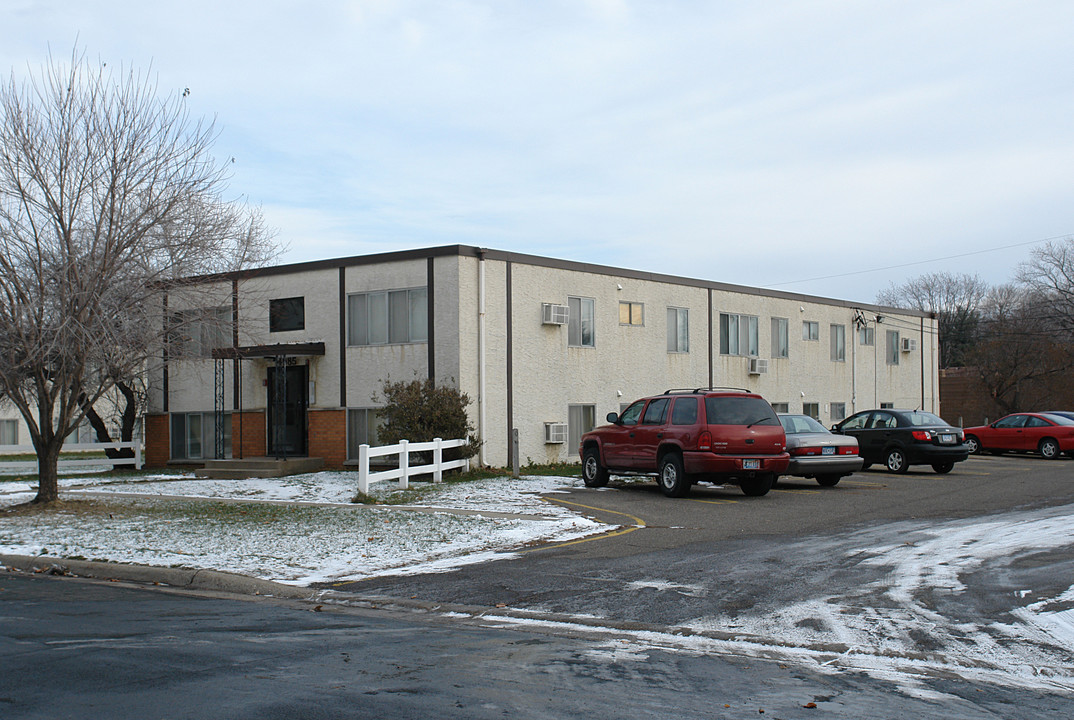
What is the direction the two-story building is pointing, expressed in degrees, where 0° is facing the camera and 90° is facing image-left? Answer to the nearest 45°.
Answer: approximately 45°

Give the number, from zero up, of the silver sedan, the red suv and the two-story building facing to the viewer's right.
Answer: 0

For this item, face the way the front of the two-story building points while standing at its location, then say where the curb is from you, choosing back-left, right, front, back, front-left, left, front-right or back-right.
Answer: front-left

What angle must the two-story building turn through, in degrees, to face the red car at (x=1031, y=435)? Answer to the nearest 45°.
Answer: approximately 135° to its left

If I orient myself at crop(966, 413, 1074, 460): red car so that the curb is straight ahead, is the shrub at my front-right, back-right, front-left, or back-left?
front-right

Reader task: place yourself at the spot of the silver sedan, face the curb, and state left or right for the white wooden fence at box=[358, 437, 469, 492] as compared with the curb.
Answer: right

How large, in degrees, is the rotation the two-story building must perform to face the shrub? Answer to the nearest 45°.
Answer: approximately 45° to its left

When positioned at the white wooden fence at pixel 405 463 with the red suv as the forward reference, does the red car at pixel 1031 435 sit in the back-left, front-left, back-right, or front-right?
front-left

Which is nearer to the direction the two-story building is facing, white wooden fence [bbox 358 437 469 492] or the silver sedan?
the white wooden fence

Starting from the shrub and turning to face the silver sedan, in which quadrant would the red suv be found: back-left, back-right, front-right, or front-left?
front-right

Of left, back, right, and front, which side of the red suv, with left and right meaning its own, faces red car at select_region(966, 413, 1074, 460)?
right

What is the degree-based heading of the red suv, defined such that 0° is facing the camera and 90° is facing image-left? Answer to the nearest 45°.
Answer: approximately 135°

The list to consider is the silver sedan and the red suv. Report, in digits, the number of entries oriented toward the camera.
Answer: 0

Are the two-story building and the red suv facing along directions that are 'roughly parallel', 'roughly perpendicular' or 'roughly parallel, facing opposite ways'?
roughly perpendicular

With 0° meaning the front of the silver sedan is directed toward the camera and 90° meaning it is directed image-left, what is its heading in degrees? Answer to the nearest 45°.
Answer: approximately 135°
